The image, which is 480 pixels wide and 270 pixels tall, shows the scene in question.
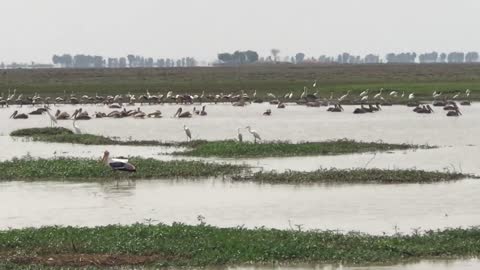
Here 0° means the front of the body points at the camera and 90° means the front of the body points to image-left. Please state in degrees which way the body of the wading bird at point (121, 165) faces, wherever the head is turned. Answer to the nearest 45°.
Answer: approximately 90°
